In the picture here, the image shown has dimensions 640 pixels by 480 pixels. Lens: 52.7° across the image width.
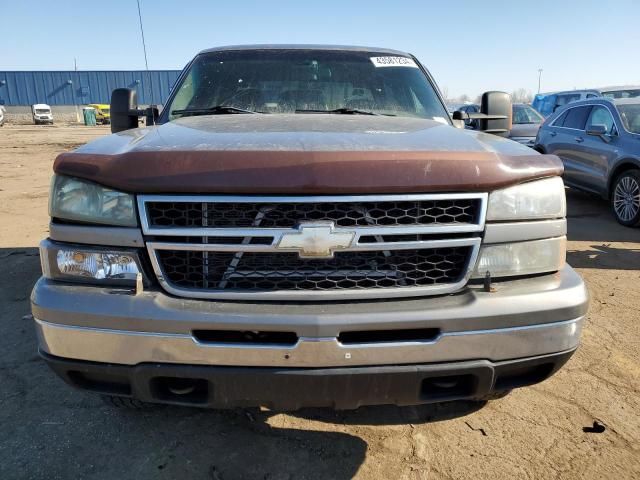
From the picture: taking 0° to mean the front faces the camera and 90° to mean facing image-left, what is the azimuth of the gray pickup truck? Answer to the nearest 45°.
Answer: approximately 0°

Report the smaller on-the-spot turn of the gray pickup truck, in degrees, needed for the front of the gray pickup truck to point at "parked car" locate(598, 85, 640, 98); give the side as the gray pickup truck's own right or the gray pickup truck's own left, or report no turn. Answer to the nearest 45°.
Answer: approximately 135° to the gray pickup truck's own left

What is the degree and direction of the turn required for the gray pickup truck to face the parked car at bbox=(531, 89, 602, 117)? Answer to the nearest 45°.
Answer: approximately 135° to its left

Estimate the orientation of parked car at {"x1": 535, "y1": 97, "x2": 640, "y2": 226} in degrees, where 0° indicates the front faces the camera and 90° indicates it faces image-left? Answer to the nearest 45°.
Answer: approximately 315°

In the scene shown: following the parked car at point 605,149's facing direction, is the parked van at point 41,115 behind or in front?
behind

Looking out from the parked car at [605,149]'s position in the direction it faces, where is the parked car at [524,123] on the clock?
the parked car at [524,123] is roughly at 7 o'clock from the parked car at [605,149].

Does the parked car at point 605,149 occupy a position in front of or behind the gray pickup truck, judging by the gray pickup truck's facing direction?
behind

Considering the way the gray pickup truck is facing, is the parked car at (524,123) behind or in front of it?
behind
